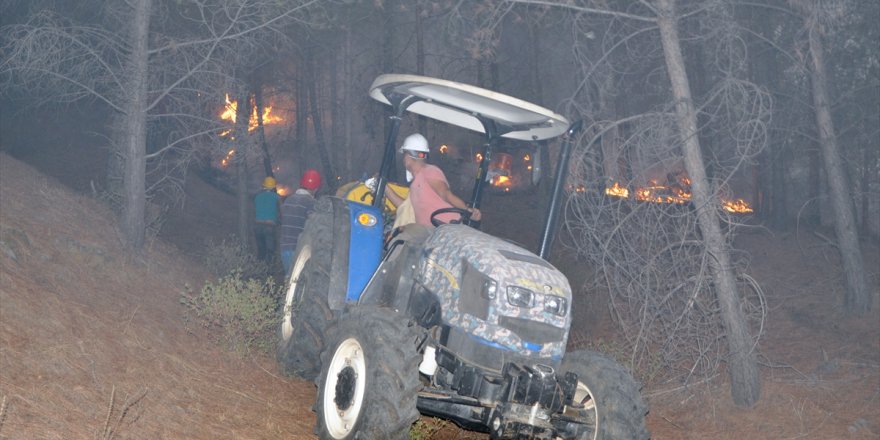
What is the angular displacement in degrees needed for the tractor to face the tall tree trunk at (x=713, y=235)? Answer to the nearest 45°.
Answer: approximately 90° to its left

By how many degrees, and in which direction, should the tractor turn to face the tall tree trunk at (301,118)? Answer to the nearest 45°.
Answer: approximately 135° to its left

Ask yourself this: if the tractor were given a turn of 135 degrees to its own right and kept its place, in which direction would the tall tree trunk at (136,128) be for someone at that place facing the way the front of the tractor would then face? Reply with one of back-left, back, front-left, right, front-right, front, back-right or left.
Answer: front-right

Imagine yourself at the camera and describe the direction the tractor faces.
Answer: facing the viewer and to the right of the viewer

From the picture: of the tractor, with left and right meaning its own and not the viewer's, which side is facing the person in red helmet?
back

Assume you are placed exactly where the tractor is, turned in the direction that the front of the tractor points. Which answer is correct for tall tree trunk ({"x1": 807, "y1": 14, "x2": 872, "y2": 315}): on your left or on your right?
on your left

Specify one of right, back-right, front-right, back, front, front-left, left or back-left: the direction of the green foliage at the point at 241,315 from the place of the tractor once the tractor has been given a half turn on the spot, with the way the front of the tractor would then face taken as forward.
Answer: front

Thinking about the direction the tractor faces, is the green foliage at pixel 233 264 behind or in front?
behind
